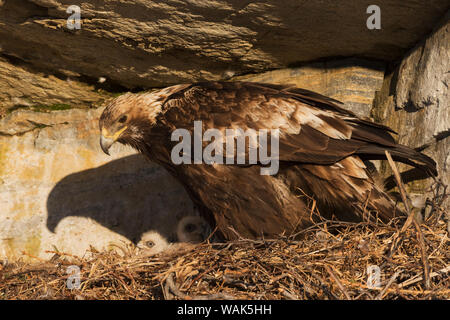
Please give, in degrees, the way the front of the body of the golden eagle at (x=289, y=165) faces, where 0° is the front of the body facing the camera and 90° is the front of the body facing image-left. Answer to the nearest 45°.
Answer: approximately 90°
